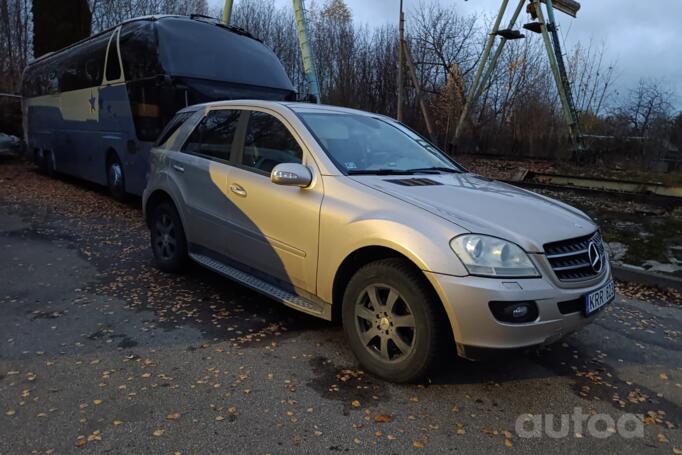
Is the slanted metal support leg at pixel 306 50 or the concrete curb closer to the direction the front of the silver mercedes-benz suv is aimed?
the concrete curb

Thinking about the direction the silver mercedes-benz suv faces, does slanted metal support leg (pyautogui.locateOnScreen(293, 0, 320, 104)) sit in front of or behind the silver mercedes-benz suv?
behind

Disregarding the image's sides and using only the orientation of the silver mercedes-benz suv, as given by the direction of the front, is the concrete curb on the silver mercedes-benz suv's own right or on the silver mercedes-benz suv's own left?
on the silver mercedes-benz suv's own left

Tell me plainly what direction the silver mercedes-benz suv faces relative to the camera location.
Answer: facing the viewer and to the right of the viewer
